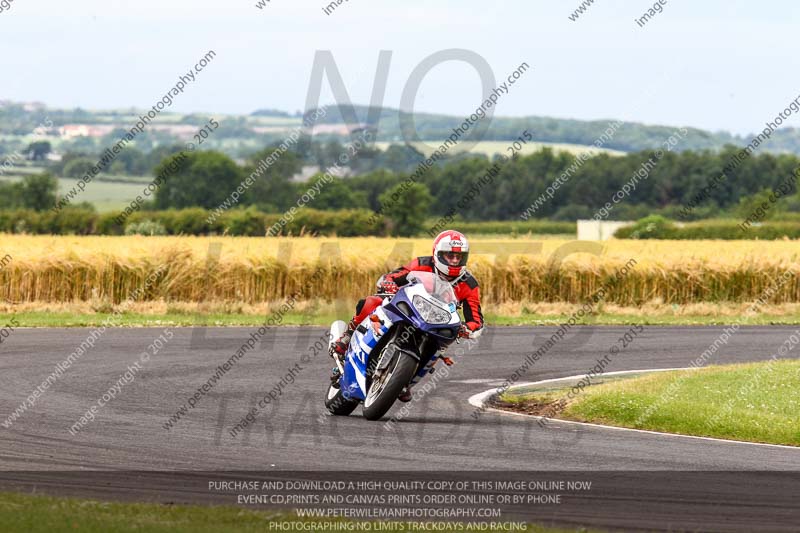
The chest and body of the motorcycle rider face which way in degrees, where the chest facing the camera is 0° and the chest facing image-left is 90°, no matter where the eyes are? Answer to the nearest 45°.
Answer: approximately 315°
